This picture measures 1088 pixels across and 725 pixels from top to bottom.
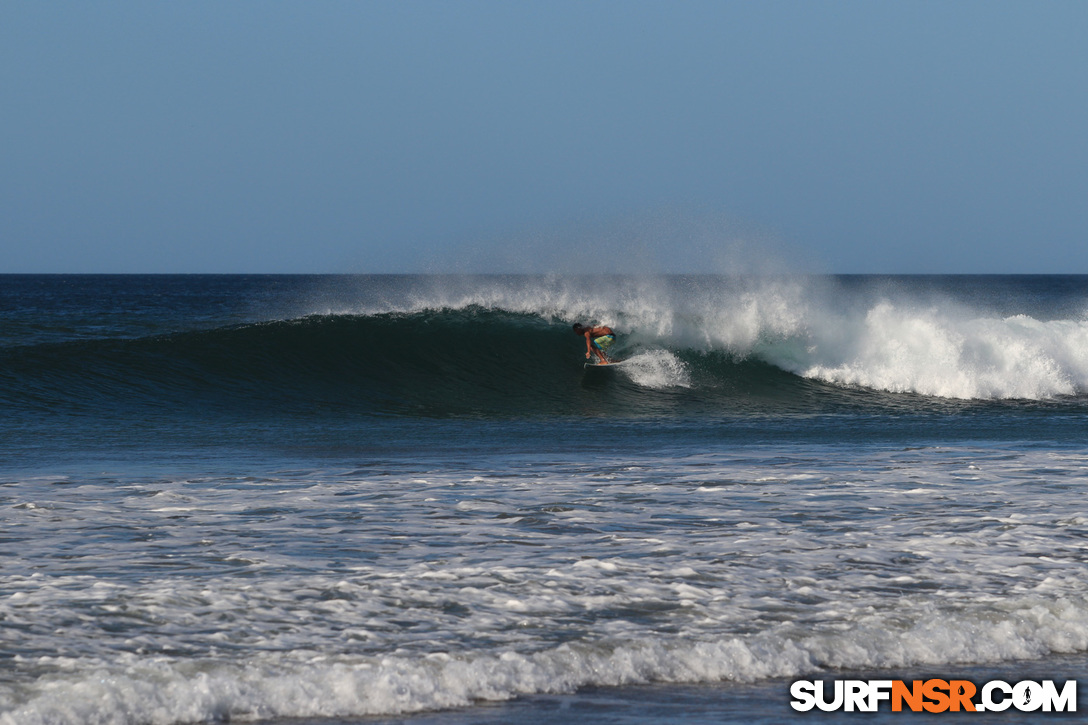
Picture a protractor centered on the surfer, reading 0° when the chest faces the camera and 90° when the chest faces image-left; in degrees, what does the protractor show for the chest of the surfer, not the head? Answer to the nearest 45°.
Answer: approximately 90°
